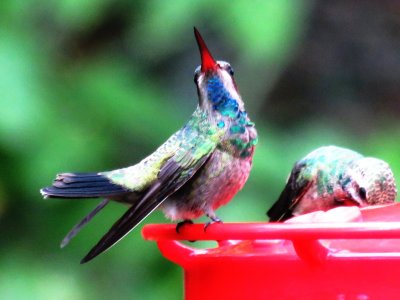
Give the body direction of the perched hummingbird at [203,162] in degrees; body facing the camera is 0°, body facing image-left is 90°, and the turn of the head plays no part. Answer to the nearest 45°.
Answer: approximately 270°

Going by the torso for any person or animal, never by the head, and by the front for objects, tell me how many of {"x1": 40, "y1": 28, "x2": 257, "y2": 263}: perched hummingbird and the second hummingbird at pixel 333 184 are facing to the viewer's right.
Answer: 2

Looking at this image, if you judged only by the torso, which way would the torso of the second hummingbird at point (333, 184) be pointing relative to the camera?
to the viewer's right

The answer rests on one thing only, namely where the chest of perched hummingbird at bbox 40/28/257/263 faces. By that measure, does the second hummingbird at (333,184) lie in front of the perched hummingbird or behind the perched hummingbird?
in front

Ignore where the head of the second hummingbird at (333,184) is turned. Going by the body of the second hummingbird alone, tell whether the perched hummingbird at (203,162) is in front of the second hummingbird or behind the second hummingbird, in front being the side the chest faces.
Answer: behind
